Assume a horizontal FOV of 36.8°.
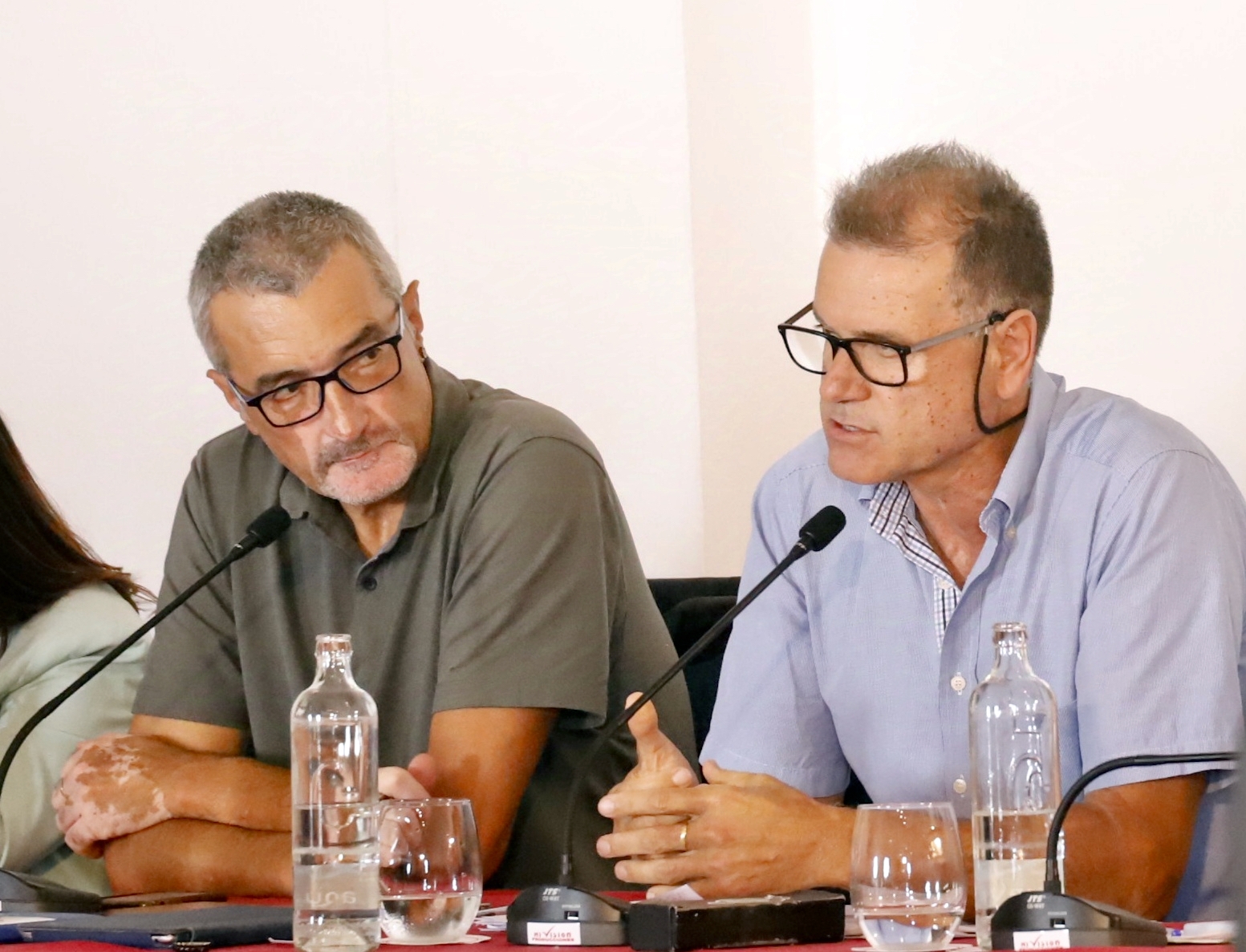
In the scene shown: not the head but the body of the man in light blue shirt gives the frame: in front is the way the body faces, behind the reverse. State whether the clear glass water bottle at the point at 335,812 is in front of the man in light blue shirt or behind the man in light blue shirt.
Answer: in front

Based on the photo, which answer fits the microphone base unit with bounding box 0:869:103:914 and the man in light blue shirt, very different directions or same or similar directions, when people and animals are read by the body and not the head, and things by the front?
very different directions

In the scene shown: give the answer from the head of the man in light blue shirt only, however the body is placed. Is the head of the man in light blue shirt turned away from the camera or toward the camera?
toward the camera

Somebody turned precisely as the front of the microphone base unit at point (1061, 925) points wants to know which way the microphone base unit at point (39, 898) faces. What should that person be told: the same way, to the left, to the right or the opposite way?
the same way

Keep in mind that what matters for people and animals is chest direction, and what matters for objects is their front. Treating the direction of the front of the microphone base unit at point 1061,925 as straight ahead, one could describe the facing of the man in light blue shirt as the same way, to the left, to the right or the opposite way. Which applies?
the opposite way

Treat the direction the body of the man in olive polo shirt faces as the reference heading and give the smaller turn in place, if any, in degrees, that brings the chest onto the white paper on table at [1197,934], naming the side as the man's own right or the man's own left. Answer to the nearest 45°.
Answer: approximately 90° to the man's own left

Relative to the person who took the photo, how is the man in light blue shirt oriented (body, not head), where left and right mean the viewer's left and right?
facing the viewer and to the left of the viewer

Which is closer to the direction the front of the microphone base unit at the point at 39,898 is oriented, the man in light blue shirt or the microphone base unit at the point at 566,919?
the man in light blue shirt

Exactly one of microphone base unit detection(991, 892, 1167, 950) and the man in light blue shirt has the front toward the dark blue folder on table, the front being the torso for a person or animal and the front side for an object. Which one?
the man in light blue shirt

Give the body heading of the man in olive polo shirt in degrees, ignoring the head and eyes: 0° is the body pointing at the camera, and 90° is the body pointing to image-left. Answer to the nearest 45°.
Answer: approximately 45°

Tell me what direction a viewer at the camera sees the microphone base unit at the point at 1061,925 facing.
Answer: facing away from the viewer and to the right of the viewer
